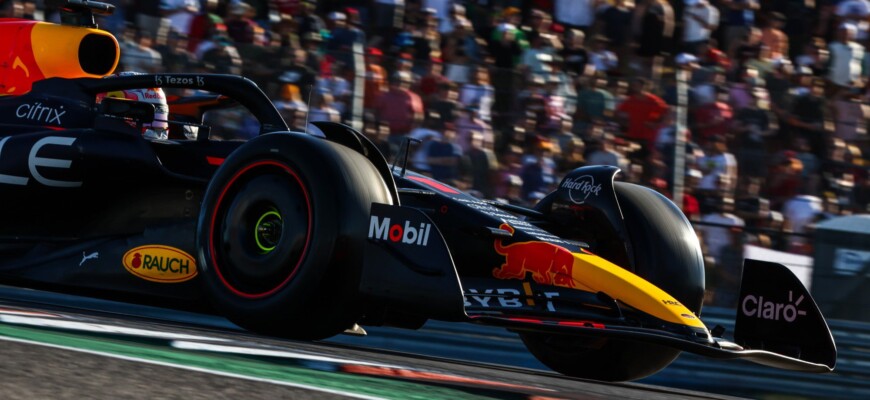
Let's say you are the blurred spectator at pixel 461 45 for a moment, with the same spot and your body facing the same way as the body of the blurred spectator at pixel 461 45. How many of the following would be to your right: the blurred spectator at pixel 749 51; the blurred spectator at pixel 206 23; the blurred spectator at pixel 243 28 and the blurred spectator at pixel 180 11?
3

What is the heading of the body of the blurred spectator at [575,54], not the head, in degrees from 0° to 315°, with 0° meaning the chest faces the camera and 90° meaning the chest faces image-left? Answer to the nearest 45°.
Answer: approximately 0°

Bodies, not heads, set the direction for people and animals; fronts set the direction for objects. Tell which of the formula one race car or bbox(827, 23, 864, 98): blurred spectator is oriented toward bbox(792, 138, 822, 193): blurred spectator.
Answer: bbox(827, 23, 864, 98): blurred spectator

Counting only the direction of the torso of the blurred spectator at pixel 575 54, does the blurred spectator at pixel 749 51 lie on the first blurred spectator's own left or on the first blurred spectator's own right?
on the first blurred spectator's own left

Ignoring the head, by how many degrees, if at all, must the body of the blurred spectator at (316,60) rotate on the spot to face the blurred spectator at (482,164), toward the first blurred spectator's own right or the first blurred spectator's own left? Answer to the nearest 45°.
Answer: approximately 45° to the first blurred spectator's own left

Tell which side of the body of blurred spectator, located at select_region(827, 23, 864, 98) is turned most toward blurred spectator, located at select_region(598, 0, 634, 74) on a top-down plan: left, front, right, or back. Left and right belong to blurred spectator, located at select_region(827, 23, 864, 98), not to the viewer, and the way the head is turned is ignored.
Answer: right

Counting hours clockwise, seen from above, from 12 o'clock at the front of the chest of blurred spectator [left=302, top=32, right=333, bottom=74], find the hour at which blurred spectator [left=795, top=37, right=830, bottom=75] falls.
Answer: blurred spectator [left=795, top=37, right=830, bottom=75] is roughly at 9 o'clock from blurred spectator [left=302, top=32, right=333, bottom=74].

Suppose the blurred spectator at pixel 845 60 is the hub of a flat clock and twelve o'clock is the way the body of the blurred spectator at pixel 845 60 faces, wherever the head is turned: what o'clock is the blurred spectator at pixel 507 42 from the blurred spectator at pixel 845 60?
the blurred spectator at pixel 507 42 is roughly at 3 o'clock from the blurred spectator at pixel 845 60.
